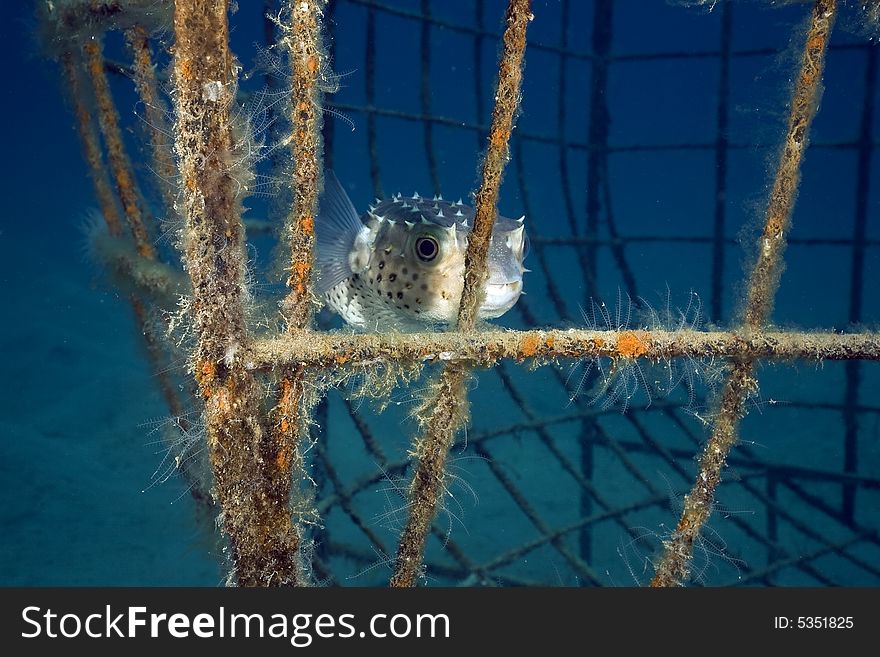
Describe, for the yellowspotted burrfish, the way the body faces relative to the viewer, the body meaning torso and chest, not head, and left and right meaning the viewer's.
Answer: facing the viewer and to the right of the viewer
